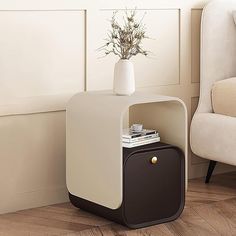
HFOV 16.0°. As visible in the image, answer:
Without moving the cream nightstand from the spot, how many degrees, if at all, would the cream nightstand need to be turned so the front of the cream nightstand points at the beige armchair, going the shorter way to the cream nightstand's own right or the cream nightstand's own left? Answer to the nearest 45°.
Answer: approximately 90° to the cream nightstand's own left

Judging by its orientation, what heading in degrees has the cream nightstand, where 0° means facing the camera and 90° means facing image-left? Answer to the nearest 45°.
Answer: approximately 315°
